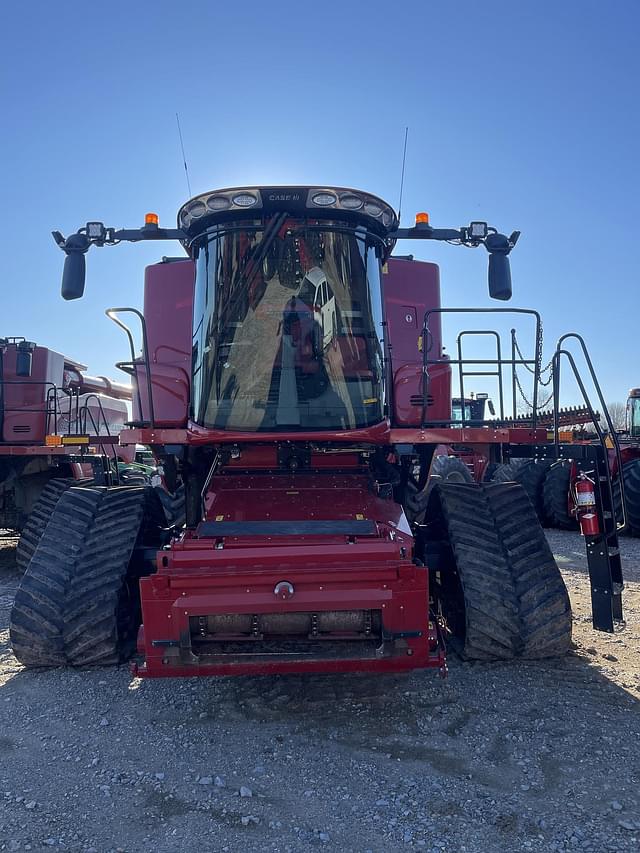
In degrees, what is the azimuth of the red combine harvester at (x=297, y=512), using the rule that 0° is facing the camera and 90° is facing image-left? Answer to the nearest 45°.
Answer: approximately 0°

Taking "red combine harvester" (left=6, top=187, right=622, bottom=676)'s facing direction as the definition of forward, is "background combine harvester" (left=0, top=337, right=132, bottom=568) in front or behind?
behind
